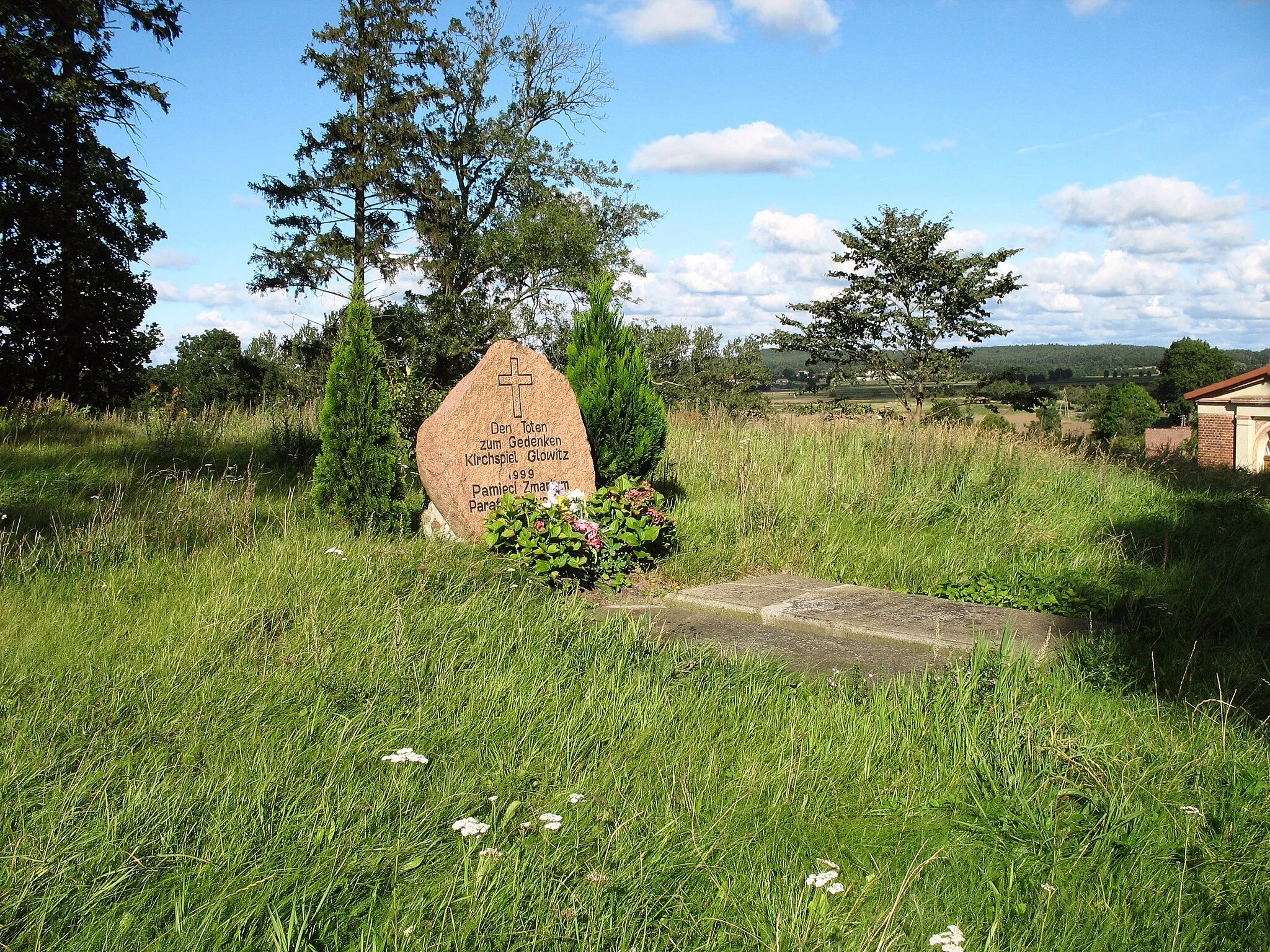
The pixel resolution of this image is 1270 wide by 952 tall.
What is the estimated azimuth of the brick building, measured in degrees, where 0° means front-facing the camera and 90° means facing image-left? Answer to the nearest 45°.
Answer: approximately 0°

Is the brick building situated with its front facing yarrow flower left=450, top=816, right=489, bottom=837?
yes

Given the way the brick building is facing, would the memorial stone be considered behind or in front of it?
in front

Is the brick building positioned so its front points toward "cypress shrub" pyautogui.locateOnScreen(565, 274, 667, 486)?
yes

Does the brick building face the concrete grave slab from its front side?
yes

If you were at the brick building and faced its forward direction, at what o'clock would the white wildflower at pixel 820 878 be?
The white wildflower is roughly at 12 o'clock from the brick building.

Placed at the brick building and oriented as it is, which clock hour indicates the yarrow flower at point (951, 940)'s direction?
The yarrow flower is roughly at 12 o'clock from the brick building.

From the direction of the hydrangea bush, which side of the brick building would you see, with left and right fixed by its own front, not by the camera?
front

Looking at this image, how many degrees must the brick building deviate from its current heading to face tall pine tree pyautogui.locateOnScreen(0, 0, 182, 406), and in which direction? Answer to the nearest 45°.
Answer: approximately 45° to its right

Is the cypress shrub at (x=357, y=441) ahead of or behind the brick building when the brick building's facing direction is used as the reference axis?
ahead
